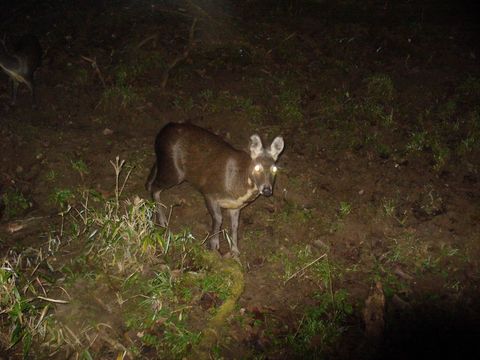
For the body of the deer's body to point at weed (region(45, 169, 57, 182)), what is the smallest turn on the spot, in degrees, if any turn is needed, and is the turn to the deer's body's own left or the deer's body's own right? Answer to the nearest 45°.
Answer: approximately 135° to the deer's body's own right

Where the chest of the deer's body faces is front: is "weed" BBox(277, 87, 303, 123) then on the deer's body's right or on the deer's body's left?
on the deer's body's left

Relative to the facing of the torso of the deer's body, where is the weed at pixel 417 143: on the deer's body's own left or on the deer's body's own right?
on the deer's body's own left

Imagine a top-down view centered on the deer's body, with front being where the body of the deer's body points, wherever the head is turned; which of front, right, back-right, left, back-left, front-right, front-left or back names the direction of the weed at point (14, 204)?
back-right

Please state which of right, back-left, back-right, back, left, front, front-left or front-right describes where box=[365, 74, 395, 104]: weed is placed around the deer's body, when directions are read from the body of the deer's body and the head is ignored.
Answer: left

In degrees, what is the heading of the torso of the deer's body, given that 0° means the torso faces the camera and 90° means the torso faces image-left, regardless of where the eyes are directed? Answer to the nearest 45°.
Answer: approximately 315°

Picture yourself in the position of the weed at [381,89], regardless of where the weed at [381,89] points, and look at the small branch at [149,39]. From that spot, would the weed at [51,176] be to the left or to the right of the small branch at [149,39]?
left

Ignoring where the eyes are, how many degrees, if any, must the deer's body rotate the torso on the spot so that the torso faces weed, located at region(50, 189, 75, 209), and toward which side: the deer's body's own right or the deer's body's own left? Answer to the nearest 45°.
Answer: approximately 135° to the deer's body's own right
